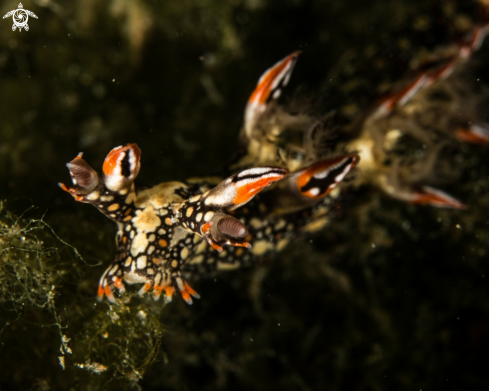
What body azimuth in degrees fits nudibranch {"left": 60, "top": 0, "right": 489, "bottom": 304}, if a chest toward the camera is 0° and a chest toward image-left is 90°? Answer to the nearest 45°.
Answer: approximately 45°
